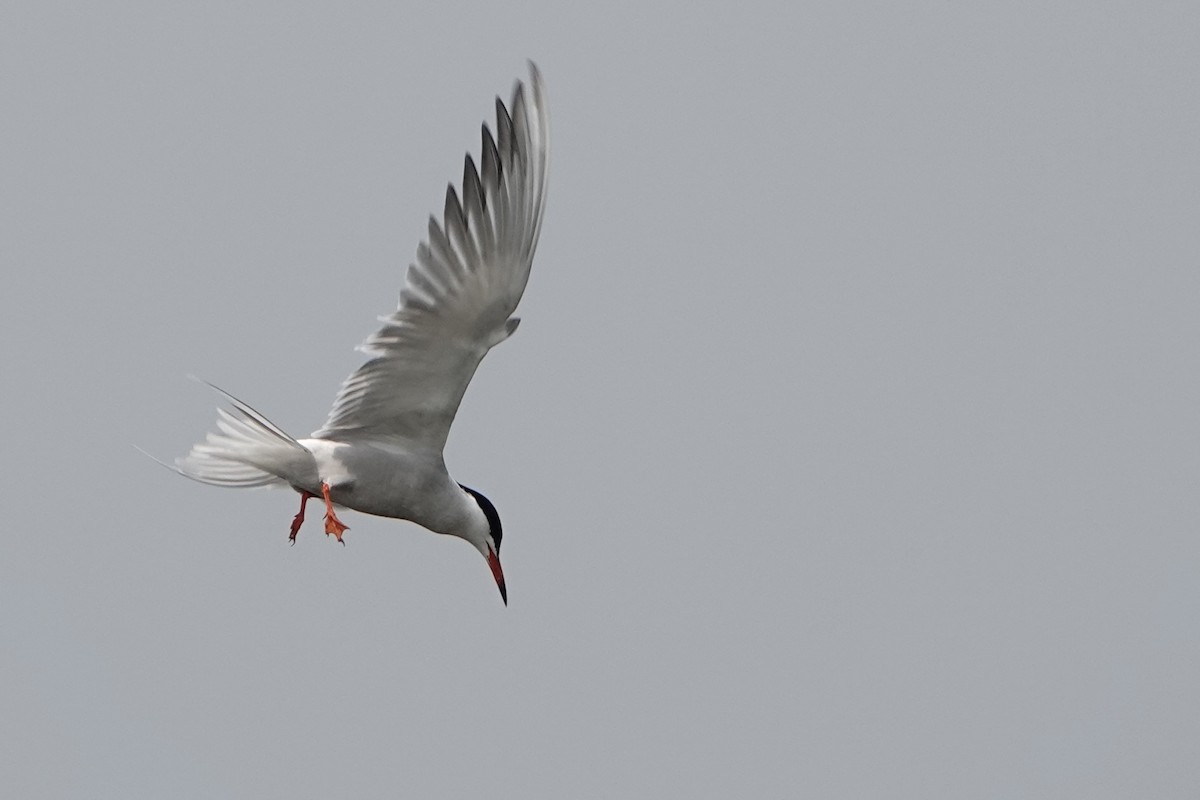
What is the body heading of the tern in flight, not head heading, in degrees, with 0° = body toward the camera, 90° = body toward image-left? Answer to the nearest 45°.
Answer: approximately 270°
